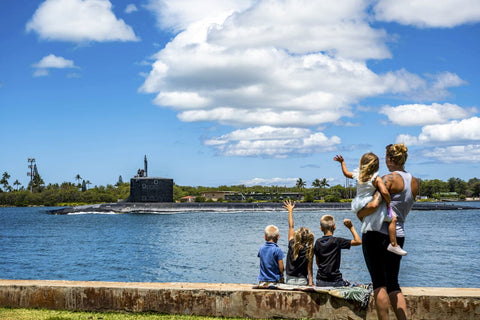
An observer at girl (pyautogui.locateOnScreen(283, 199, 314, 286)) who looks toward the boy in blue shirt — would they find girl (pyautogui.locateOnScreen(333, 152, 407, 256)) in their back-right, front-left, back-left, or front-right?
back-left

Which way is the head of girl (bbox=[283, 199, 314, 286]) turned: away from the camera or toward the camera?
away from the camera

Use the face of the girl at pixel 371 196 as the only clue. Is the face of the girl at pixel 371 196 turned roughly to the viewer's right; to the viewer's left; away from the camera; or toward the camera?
away from the camera

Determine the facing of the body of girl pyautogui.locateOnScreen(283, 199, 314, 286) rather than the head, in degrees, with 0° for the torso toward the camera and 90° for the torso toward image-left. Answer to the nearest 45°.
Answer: approximately 180°

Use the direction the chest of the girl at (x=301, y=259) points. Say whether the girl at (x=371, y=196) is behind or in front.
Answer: behind
